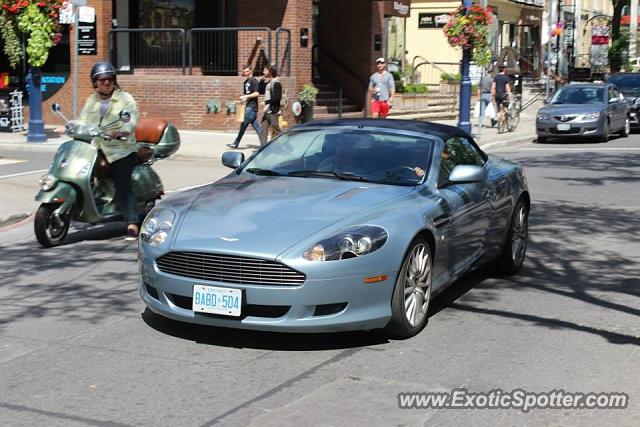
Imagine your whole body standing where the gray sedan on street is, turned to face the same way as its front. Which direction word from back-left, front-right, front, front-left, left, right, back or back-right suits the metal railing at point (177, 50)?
front-right

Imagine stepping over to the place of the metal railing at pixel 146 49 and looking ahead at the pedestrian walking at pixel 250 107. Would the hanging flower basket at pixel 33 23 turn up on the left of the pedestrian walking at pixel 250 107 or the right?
right

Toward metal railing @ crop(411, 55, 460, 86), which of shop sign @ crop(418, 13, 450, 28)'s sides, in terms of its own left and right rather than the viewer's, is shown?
front

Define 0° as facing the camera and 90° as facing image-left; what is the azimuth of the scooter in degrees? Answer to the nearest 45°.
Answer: approximately 45°

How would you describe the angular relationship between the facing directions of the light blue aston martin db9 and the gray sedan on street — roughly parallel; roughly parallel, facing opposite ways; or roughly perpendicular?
roughly parallel

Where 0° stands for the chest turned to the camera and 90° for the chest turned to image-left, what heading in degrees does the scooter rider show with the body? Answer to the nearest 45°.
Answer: approximately 45°

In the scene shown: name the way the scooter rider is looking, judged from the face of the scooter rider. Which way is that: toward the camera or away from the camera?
toward the camera

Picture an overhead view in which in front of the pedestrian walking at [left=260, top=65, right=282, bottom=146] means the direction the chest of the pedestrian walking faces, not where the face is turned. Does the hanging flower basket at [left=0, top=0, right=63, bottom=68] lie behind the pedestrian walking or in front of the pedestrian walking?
in front

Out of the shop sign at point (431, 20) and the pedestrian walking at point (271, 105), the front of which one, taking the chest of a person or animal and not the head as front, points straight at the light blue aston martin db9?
the shop sign

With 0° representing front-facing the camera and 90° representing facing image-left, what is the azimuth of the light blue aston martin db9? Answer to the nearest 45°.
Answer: approximately 45°

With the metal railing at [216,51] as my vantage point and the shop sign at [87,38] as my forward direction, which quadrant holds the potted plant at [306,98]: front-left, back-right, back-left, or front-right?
back-left

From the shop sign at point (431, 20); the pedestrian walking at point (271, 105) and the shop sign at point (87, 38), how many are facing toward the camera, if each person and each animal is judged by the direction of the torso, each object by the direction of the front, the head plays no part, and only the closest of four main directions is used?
2

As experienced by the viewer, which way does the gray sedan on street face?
facing the viewer and to the left of the viewer

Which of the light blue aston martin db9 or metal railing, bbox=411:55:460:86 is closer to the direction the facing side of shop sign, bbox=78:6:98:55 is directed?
the light blue aston martin db9
